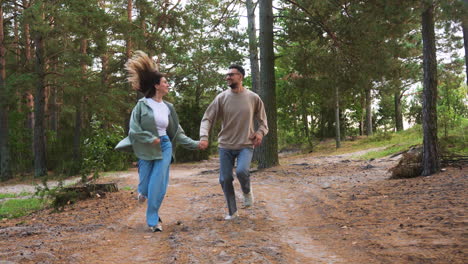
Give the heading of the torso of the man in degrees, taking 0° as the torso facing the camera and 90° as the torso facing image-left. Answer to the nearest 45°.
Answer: approximately 0°

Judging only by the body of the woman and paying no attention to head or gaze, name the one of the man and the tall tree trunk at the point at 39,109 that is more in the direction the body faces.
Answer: the man

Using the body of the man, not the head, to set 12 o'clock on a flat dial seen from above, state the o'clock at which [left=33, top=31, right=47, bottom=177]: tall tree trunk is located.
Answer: The tall tree trunk is roughly at 5 o'clock from the man.

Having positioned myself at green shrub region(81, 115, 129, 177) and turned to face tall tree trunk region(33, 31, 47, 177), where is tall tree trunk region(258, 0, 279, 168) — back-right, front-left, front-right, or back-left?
back-right

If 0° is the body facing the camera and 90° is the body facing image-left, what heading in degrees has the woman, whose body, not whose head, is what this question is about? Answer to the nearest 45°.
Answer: approximately 315°

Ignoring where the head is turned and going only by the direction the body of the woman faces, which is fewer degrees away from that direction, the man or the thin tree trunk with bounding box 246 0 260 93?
the man

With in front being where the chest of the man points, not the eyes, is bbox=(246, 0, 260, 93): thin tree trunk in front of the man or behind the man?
behind
